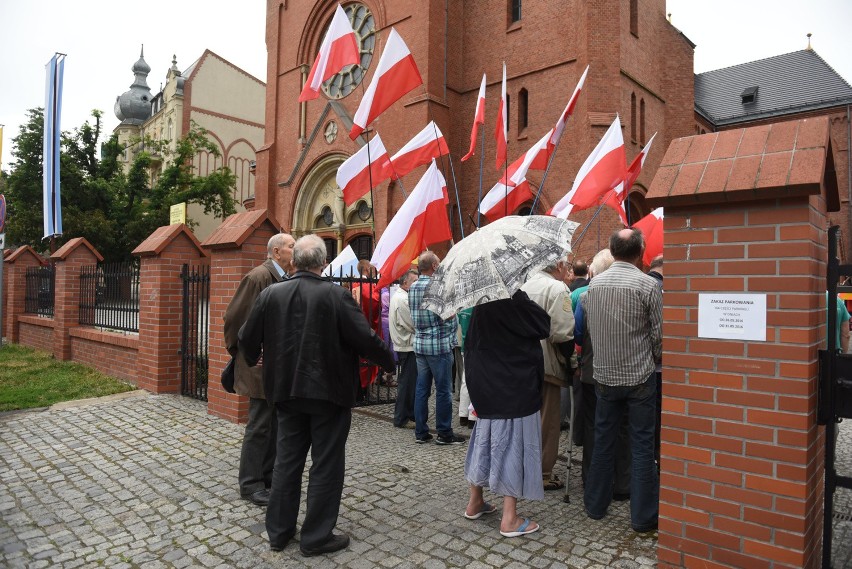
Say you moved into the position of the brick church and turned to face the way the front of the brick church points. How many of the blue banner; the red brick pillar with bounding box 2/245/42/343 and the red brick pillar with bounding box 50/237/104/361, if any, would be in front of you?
3

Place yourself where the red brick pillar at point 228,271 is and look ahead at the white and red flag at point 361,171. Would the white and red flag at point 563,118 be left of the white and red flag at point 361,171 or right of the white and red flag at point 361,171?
right

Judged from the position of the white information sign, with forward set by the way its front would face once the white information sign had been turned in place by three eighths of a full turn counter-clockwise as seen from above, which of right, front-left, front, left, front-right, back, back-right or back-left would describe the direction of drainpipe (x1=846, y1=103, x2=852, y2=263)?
front-left

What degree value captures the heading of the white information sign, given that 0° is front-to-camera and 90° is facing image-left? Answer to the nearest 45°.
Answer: approximately 0°

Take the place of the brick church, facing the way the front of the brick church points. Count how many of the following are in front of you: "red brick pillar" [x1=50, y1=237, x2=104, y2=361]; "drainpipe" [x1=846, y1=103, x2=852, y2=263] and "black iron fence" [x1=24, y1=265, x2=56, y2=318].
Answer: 2

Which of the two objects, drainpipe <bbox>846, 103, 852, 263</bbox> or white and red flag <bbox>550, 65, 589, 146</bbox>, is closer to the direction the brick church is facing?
the white and red flag

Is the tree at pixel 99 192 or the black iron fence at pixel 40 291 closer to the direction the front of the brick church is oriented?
the black iron fence

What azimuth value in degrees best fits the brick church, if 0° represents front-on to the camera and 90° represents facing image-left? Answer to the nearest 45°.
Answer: approximately 45°

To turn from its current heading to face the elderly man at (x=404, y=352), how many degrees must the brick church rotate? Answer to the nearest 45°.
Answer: approximately 45° to its left

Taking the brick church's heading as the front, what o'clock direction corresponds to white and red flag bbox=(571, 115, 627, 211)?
The white and red flag is roughly at 10 o'clock from the brick church.

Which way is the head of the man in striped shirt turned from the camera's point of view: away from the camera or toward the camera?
away from the camera
